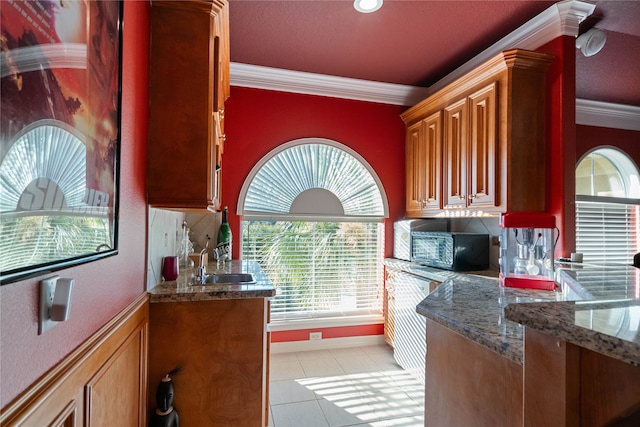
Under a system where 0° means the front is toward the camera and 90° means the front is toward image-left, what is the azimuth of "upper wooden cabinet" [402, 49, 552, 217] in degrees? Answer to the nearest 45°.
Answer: approximately 45°

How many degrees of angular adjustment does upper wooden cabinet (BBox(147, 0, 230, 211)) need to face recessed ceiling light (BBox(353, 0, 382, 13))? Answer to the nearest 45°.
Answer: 0° — it already faces it

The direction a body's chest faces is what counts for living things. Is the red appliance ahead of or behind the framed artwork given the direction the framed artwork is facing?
ahead

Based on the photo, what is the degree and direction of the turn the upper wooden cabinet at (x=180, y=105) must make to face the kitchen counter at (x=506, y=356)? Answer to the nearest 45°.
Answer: approximately 45° to its right

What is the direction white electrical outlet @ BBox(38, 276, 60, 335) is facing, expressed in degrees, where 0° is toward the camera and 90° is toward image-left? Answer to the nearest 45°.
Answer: approximately 315°

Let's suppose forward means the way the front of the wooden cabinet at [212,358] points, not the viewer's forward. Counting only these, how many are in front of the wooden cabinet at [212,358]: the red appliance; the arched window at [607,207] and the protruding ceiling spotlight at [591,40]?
3

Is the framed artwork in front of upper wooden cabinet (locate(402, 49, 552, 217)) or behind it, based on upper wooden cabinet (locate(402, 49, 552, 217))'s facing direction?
in front

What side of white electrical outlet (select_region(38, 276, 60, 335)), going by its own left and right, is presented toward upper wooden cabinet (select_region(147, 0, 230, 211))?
left

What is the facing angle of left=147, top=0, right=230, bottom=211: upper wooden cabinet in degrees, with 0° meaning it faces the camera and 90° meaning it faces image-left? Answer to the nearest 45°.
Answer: approximately 270°
